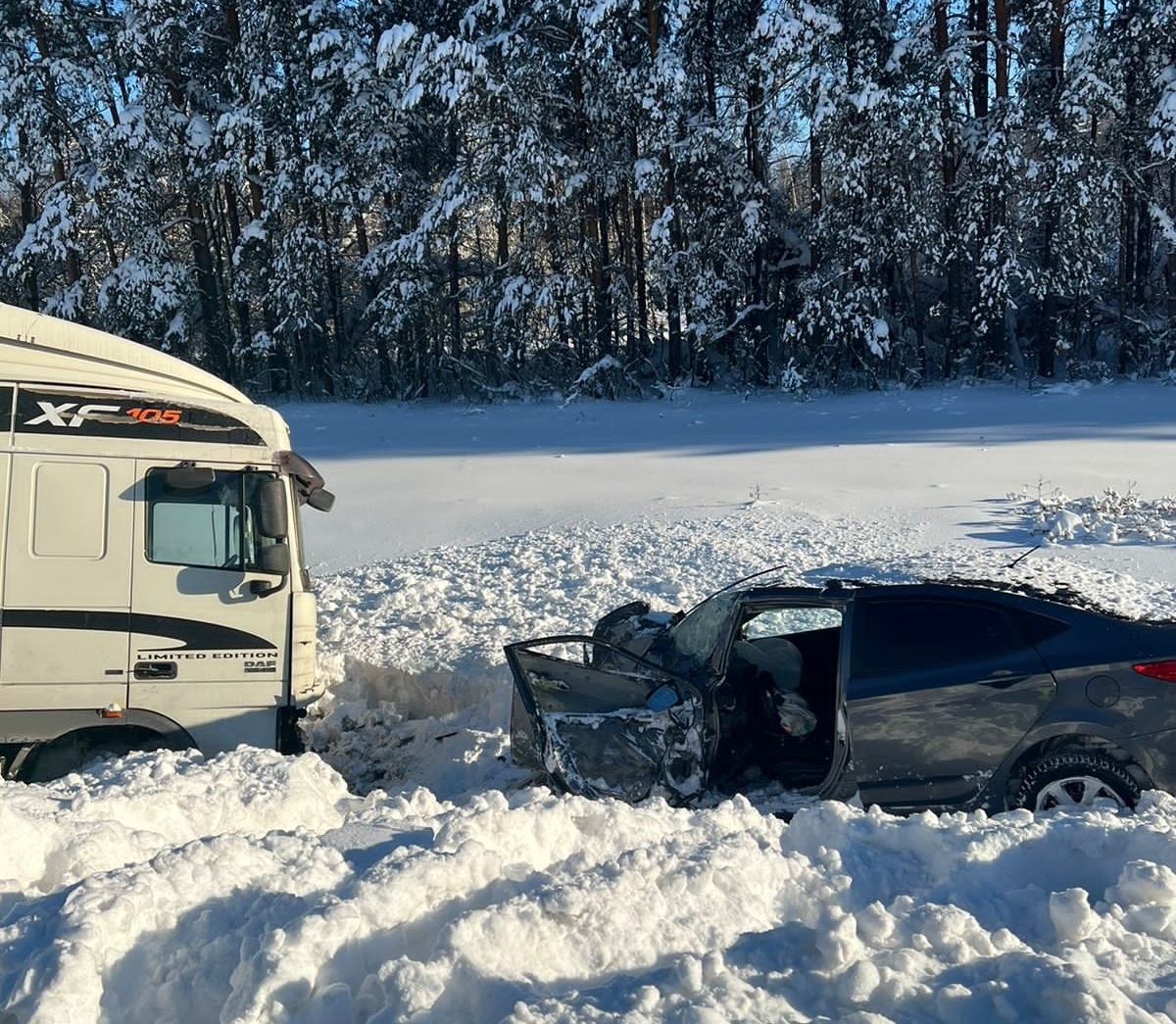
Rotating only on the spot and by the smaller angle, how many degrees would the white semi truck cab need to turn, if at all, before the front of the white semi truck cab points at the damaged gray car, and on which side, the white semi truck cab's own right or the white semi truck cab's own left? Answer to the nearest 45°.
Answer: approximately 45° to the white semi truck cab's own right

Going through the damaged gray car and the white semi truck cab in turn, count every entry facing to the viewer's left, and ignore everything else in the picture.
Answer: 1

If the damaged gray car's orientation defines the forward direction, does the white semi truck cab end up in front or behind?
in front

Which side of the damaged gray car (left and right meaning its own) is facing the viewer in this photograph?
left

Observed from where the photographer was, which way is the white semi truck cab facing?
facing to the right of the viewer
